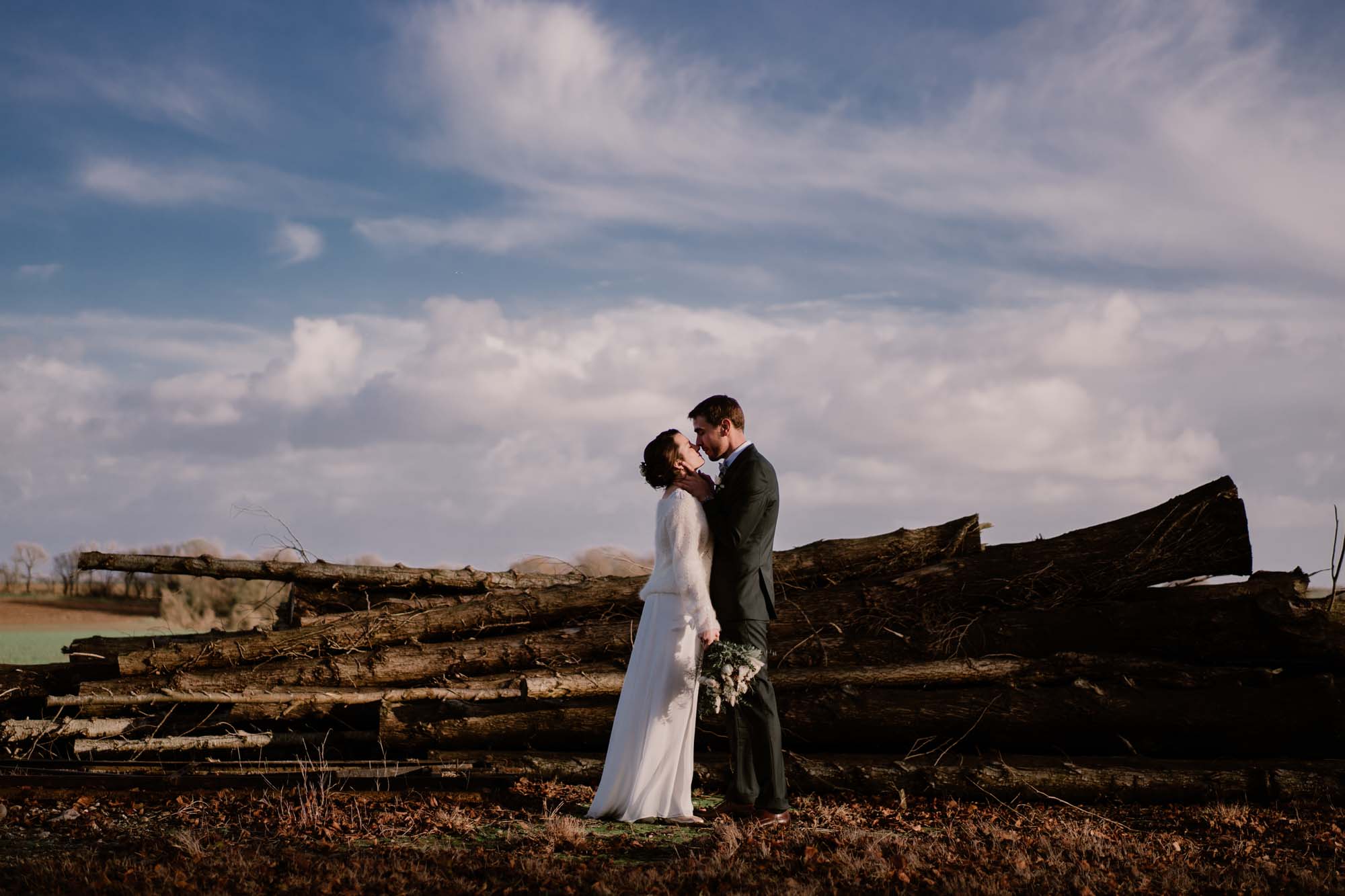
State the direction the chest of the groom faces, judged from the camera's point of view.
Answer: to the viewer's left

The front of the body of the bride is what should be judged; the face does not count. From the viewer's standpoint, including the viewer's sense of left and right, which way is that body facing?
facing to the right of the viewer

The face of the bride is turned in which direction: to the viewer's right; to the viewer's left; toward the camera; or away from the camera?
to the viewer's right

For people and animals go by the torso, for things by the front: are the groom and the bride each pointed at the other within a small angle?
yes

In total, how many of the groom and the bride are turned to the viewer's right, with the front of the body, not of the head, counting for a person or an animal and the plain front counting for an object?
1

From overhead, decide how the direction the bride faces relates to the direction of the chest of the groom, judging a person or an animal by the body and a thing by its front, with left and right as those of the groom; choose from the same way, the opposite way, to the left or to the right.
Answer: the opposite way

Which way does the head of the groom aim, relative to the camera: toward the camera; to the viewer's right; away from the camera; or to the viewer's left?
to the viewer's left

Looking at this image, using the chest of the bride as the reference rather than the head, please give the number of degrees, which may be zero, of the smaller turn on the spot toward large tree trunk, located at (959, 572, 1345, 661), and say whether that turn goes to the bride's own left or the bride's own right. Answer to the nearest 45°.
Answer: approximately 45° to the bride's own left

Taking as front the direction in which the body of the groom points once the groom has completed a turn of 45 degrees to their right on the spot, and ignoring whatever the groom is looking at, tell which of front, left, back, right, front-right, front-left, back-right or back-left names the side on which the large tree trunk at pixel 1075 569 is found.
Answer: right

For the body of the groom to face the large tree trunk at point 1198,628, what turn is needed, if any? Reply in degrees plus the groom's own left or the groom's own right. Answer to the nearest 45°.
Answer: approximately 135° to the groom's own right
